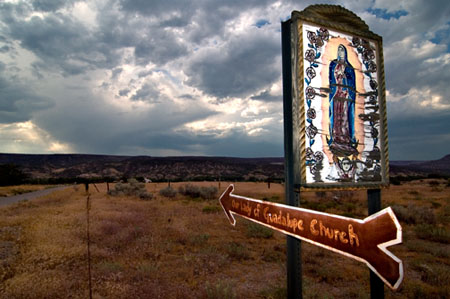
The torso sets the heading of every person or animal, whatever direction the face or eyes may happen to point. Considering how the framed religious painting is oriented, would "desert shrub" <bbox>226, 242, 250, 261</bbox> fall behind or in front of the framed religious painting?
behind

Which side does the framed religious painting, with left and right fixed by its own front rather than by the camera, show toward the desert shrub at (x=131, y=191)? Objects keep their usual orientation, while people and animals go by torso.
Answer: back

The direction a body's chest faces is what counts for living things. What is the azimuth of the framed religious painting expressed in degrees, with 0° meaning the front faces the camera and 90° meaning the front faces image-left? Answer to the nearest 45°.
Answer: approximately 315°

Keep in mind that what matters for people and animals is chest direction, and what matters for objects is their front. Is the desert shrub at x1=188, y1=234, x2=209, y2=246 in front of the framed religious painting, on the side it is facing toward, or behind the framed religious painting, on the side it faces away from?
behind

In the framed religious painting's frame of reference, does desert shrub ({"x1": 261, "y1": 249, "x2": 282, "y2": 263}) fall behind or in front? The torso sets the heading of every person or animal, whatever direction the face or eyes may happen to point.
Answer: behind

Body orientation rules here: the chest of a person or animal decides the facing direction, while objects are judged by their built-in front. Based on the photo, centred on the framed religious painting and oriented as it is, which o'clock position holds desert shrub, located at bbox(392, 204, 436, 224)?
The desert shrub is roughly at 8 o'clock from the framed religious painting.

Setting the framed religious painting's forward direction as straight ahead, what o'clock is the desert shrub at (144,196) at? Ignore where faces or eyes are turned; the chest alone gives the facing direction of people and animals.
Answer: The desert shrub is roughly at 6 o'clock from the framed religious painting.

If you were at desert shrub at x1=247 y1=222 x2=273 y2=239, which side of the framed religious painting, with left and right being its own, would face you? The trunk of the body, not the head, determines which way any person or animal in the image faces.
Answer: back

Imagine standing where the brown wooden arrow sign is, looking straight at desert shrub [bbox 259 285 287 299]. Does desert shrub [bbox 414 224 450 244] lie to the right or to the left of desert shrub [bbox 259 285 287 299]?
right
